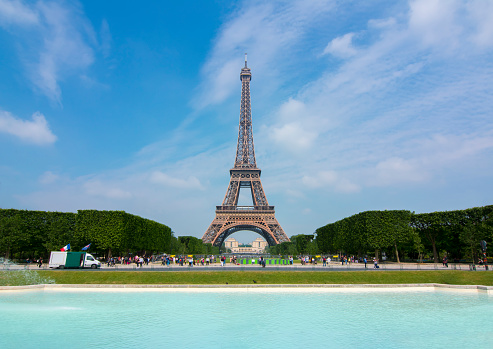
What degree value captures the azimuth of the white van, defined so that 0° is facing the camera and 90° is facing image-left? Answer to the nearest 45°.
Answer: approximately 270°

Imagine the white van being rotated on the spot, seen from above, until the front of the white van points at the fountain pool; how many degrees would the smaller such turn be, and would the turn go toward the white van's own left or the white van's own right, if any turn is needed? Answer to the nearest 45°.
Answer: approximately 90° to the white van's own right

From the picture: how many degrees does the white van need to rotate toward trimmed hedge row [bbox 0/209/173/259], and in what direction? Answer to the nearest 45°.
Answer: approximately 90° to its left
